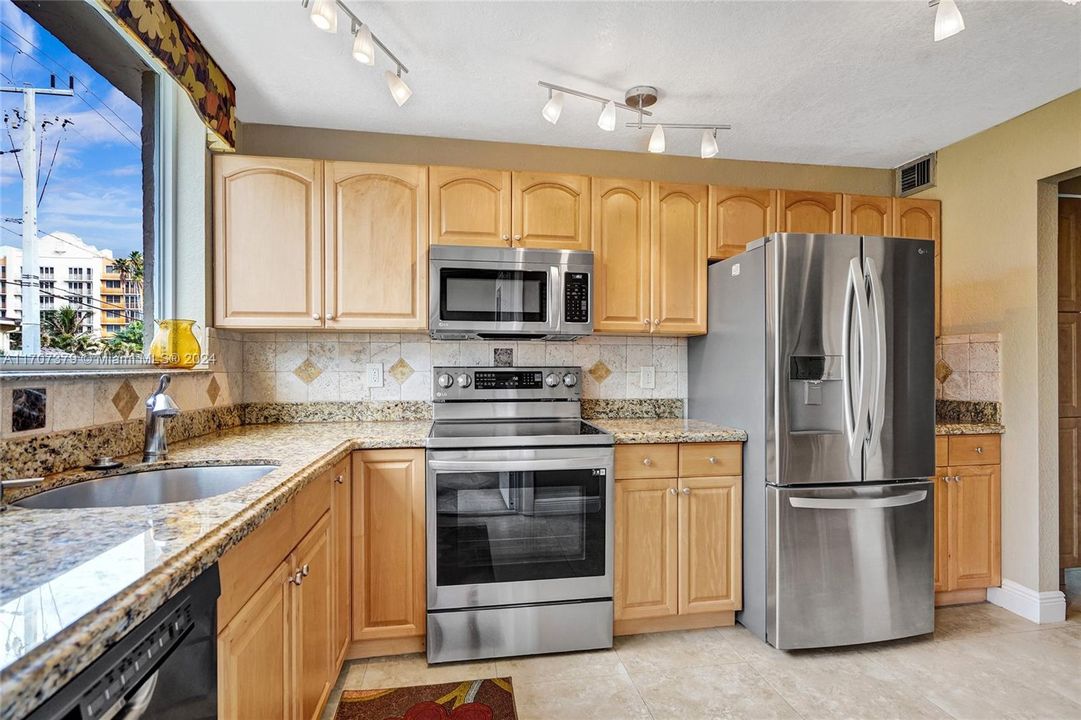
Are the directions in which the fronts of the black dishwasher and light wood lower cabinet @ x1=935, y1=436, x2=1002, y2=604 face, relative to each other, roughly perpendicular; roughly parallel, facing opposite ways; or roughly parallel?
roughly perpendicular

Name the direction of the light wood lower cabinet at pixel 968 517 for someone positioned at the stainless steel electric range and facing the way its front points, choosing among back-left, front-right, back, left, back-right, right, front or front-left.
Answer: left

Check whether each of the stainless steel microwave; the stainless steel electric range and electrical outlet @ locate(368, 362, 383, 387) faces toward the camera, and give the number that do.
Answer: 3

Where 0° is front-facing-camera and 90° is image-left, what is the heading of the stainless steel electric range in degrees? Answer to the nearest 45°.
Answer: approximately 0°

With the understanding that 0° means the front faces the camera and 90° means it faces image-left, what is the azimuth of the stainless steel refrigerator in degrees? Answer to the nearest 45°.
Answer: approximately 315°

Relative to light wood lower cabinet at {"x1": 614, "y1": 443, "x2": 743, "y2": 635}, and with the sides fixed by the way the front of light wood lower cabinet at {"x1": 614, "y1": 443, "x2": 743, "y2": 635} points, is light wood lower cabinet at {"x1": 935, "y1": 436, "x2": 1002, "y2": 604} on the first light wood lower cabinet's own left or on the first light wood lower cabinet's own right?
on the first light wood lower cabinet's own left

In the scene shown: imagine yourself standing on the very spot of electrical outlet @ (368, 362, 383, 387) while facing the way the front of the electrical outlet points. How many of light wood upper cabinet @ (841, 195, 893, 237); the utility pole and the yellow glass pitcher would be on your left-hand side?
1

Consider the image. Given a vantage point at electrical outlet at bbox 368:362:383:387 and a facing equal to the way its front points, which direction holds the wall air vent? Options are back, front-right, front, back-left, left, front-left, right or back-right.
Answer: left

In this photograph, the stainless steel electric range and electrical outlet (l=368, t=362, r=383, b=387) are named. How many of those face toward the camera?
2

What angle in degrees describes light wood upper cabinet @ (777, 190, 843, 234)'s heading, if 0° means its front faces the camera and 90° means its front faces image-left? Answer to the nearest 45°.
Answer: approximately 0°

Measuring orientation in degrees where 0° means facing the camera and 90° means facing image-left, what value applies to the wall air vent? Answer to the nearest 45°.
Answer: approximately 45°
